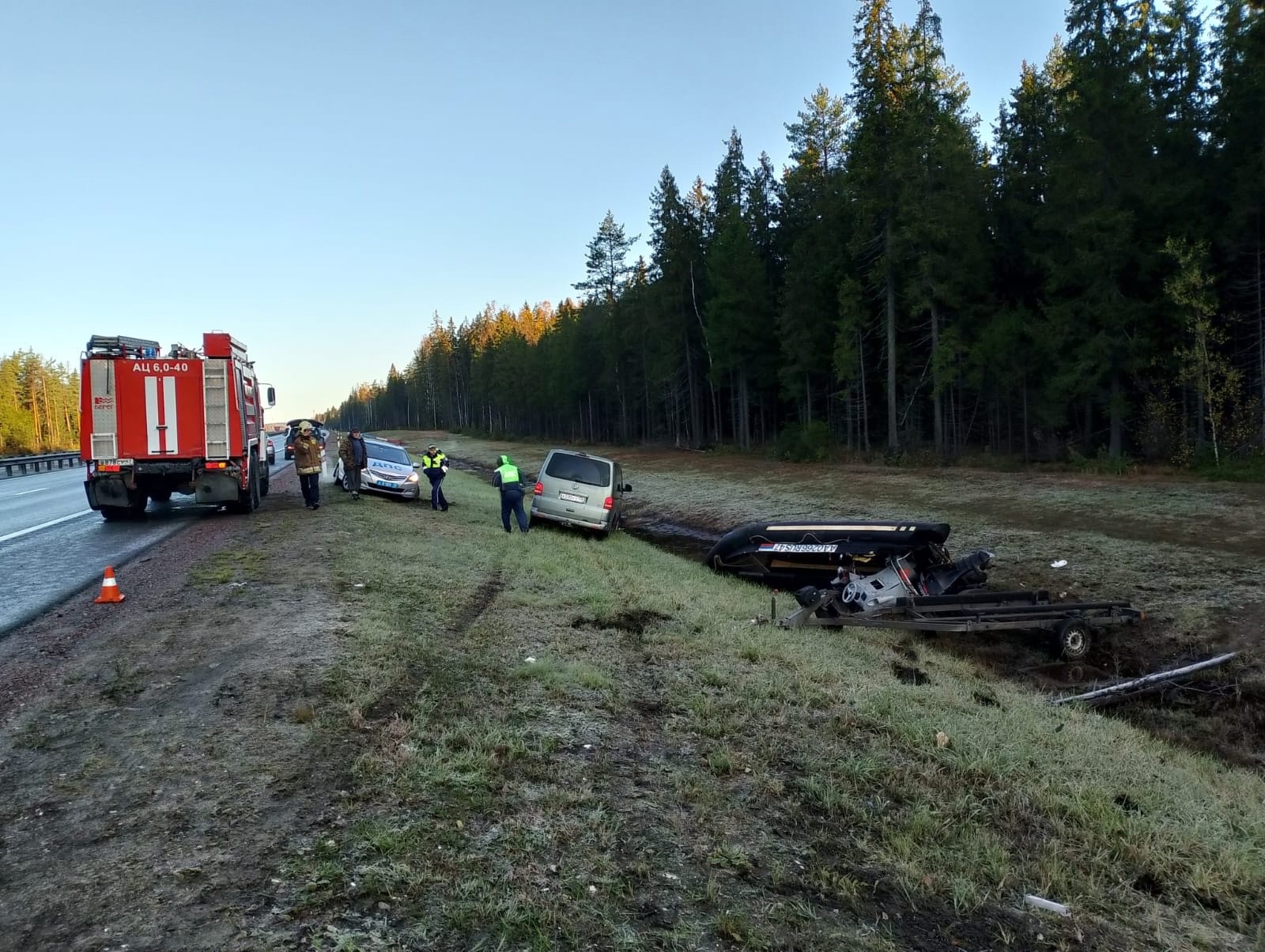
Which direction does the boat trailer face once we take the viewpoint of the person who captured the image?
facing to the left of the viewer

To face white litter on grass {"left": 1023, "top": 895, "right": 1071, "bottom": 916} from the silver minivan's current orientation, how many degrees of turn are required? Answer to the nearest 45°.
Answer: approximately 180°

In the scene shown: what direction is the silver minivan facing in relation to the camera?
away from the camera

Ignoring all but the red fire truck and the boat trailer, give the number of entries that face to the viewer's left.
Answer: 1

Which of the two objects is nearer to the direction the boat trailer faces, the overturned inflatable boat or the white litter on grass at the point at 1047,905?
the overturned inflatable boat

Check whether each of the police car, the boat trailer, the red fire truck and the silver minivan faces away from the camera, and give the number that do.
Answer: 2

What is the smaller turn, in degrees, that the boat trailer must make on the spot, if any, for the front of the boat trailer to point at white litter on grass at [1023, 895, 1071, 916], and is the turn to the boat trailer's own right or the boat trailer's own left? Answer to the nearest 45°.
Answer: approximately 90° to the boat trailer's own left

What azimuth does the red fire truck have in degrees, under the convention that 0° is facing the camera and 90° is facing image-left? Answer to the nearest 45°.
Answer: approximately 180°

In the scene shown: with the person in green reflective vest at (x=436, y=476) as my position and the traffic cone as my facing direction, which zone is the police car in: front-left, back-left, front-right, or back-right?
back-right

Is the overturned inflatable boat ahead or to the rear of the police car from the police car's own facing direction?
ahead

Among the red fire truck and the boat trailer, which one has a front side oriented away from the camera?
the red fire truck
